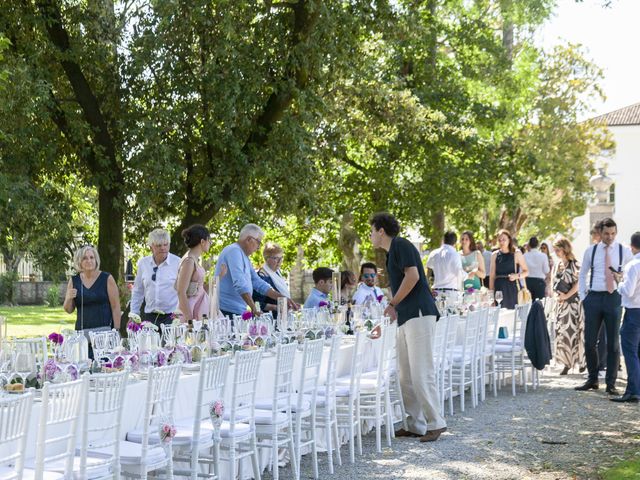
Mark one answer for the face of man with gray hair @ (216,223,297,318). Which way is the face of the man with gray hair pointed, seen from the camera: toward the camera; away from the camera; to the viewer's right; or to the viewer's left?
to the viewer's right

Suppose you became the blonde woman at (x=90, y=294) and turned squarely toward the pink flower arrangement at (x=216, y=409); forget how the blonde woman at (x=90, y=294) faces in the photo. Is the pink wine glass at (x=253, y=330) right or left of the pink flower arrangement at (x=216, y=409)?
left

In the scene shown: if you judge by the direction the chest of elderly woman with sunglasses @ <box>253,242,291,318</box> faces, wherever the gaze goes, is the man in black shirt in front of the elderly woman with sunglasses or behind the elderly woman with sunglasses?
in front

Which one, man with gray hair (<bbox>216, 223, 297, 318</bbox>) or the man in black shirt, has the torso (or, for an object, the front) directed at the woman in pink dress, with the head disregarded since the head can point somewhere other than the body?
the man in black shirt

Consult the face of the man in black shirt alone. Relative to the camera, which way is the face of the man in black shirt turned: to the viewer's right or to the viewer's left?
to the viewer's left

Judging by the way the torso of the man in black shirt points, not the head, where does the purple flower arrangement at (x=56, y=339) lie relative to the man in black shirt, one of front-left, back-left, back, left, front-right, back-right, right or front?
front-left

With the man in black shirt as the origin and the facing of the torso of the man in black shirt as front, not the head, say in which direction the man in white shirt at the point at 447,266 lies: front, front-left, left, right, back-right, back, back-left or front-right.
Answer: right

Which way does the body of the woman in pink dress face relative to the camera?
to the viewer's right

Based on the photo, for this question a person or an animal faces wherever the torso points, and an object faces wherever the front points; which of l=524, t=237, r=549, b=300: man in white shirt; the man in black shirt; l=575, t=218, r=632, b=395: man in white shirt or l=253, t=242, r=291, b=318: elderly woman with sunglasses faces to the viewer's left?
the man in black shirt

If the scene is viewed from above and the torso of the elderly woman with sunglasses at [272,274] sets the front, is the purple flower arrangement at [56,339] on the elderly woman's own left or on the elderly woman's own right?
on the elderly woman's own right

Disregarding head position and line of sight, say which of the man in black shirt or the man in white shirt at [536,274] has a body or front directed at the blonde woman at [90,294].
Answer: the man in black shirt

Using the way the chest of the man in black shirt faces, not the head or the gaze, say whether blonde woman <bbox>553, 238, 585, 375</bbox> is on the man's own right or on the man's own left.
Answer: on the man's own right
